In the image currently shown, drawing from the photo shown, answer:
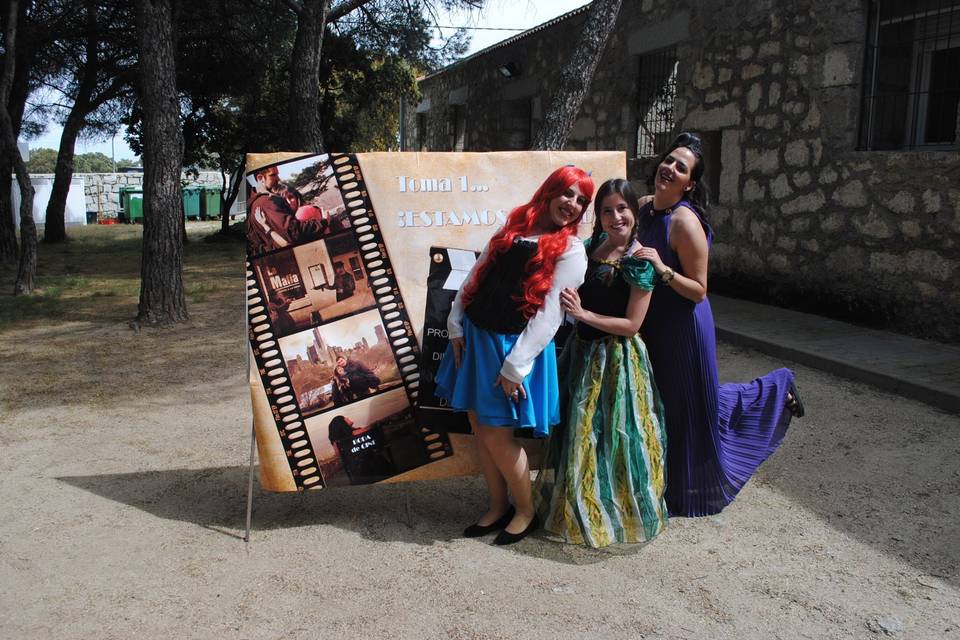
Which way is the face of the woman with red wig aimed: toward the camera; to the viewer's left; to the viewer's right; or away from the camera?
toward the camera

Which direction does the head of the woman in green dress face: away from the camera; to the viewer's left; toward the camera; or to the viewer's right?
toward the camera

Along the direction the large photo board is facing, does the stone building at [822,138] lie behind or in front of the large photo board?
behind

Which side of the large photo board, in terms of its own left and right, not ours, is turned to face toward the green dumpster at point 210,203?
back

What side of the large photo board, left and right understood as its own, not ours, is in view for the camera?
front

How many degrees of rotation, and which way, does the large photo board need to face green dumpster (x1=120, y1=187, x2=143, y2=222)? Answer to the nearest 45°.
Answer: approximately 180°

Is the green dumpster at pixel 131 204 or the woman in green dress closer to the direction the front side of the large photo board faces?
the woman in green dress
